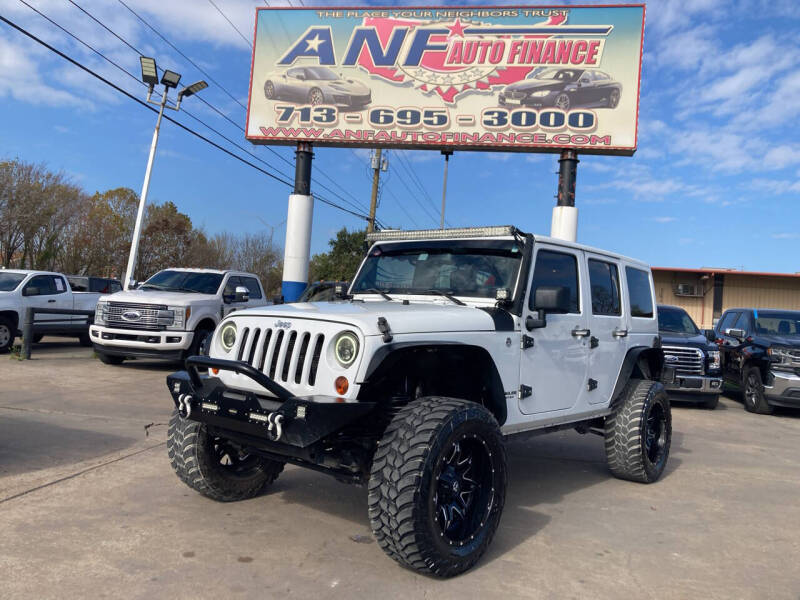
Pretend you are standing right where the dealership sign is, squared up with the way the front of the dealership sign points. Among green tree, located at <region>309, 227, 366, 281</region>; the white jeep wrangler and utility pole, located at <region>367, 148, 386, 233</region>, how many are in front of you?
1

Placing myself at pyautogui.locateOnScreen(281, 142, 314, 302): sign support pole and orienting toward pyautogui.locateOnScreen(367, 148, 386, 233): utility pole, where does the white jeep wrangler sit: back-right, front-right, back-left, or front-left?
back-right

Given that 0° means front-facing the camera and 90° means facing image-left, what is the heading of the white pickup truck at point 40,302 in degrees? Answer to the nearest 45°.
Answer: approximately 45°

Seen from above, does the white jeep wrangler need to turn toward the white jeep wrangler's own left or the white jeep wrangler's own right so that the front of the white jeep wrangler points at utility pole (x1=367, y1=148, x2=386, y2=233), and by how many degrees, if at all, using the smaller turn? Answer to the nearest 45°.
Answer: approximately 135° to the white jeep wrangler's own right

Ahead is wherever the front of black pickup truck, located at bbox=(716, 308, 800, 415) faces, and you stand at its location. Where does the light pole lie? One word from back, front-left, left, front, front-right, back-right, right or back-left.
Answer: back-right

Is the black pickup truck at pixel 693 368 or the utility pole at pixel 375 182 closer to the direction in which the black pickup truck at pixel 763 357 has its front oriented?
the black pickup truck

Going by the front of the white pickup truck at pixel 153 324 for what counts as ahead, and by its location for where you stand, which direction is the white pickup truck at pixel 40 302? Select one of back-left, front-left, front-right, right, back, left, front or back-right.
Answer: right

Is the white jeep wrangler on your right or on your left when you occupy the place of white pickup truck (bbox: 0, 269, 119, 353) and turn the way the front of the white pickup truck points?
on your left

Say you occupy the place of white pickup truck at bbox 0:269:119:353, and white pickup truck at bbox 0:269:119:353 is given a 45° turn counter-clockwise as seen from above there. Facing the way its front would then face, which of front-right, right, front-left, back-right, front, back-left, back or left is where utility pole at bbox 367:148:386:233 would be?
back-left

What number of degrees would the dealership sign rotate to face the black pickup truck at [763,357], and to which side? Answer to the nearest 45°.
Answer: approximately 45° to its left

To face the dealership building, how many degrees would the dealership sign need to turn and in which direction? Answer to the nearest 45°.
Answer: approximately 135° to its left
